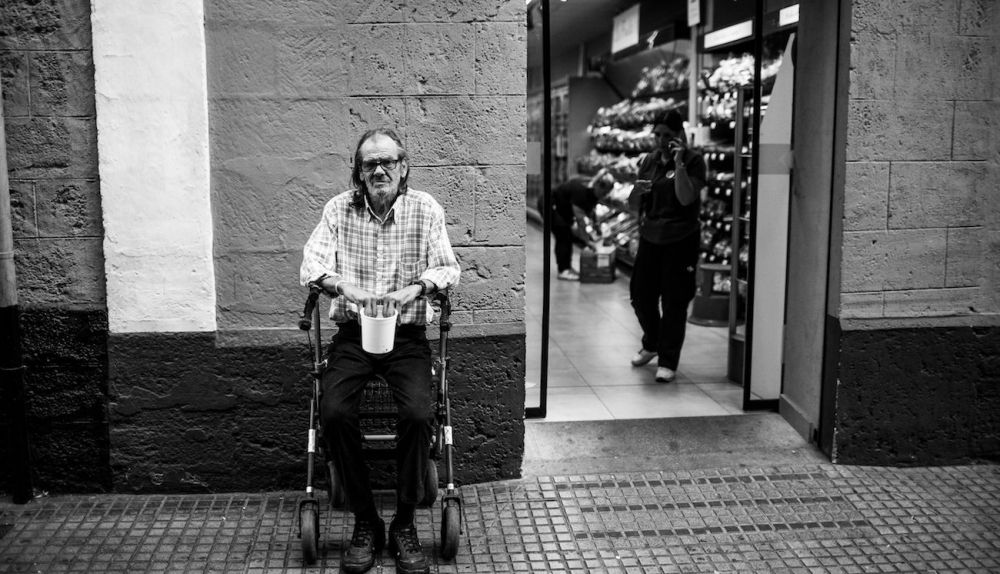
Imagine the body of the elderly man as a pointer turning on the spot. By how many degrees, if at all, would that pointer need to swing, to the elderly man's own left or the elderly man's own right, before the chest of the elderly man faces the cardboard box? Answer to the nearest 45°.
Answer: approximately 180°

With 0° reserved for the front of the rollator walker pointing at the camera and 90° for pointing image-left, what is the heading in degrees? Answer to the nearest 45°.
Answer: approximately 0°

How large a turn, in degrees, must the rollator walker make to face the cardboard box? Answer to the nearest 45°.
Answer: approximately 180°

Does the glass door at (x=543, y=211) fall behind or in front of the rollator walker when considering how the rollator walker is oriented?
behind

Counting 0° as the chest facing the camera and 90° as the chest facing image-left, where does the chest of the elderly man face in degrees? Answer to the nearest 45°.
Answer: approximately 0°

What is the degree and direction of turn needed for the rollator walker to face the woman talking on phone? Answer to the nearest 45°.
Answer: approximately 135° to its left
